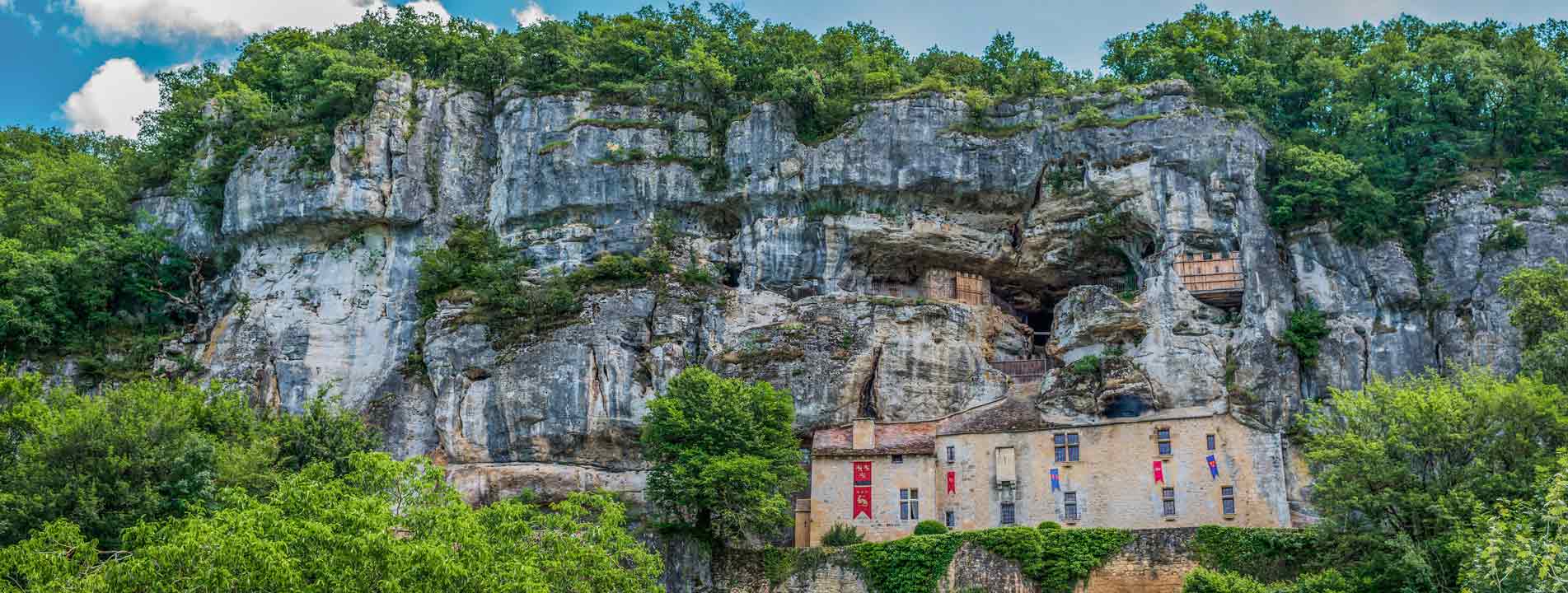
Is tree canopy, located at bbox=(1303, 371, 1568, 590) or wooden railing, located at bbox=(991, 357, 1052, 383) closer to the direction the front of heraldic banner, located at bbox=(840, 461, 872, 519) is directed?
the tree canopy

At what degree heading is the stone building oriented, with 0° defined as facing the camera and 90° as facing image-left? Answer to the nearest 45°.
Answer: approximately 0°

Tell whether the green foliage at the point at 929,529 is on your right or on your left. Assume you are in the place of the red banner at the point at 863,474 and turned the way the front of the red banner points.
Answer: on your left

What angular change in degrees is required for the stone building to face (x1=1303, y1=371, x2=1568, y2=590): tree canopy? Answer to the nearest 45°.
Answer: approximately 45° to its left

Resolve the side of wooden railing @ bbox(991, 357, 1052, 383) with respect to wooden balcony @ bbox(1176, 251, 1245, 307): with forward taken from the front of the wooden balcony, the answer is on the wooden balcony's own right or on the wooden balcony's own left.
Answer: on the wooden balcony's own right

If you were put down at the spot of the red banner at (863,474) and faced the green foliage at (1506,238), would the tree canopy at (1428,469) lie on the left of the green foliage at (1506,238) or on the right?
right
